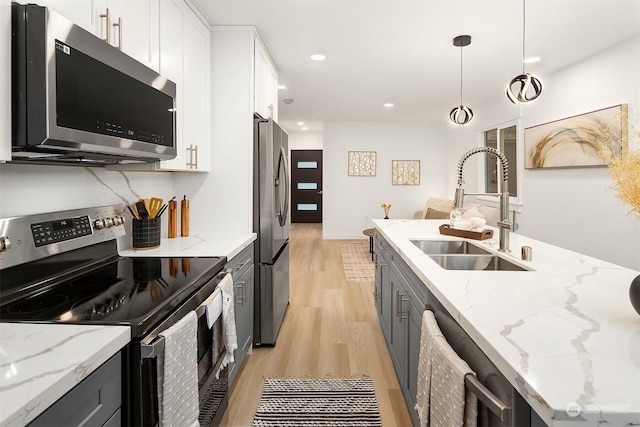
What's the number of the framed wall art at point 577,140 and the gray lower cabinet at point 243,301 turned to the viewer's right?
1

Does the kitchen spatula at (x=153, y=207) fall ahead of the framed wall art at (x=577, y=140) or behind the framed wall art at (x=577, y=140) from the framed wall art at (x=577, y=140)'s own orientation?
ahead

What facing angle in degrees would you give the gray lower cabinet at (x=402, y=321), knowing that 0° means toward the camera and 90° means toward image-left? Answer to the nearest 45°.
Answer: approximately 90°

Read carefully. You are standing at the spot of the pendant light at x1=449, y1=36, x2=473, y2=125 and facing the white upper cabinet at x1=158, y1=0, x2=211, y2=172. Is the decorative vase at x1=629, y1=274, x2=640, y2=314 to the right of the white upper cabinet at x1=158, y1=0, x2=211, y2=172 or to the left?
left

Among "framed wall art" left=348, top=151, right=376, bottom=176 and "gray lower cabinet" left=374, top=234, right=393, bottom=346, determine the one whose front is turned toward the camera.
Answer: the framed wall art

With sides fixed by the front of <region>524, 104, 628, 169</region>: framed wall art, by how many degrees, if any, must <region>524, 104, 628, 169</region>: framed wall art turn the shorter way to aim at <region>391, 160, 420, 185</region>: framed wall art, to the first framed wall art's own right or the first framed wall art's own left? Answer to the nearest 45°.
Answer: approximately 90° to the first framed wall art's own right

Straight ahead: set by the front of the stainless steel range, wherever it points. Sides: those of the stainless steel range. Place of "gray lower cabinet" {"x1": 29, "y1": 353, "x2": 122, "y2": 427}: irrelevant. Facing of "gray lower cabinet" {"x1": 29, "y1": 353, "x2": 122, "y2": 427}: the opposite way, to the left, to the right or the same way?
the same way

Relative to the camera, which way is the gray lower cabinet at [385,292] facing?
to the viewer's left

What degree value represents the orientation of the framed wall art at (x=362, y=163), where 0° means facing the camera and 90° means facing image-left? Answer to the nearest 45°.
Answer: approximately 0°

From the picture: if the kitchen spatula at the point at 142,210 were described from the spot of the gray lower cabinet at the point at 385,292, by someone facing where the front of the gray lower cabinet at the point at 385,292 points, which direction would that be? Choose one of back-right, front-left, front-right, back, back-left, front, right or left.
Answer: front-left

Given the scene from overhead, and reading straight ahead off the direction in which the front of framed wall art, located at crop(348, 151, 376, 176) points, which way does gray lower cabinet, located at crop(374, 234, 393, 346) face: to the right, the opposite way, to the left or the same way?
to the right

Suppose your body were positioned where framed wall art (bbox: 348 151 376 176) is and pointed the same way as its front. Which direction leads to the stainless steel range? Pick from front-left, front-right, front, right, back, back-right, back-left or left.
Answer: front

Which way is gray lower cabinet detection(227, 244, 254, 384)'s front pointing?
to the viewer's right
